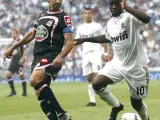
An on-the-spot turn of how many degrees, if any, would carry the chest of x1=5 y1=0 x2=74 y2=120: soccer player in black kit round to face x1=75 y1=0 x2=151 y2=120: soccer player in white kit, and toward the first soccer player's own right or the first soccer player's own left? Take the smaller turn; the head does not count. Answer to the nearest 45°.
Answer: approximately 135° to the first soccer player's own left

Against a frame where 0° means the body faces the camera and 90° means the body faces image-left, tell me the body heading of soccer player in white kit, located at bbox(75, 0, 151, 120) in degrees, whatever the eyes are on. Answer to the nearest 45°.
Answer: approximately 45°

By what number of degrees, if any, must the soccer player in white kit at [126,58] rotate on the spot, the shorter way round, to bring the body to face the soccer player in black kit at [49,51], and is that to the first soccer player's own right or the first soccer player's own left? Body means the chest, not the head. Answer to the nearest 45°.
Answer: approximately 45° to the first soccer player's own right

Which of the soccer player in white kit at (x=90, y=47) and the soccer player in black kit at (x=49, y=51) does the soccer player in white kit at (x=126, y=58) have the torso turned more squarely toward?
the soccer player in black kit

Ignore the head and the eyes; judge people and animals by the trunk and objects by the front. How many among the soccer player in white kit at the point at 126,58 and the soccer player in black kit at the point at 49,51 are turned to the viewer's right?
0

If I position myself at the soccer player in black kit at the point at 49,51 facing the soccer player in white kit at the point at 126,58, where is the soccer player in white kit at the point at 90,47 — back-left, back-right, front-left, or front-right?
front-left

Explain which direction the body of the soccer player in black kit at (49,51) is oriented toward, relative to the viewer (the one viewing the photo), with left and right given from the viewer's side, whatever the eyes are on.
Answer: facing the viewer and to the left of the viewer

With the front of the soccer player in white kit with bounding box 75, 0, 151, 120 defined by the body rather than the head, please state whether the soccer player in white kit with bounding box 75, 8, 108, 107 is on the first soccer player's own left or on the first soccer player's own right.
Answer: on the first soccer player's own right
